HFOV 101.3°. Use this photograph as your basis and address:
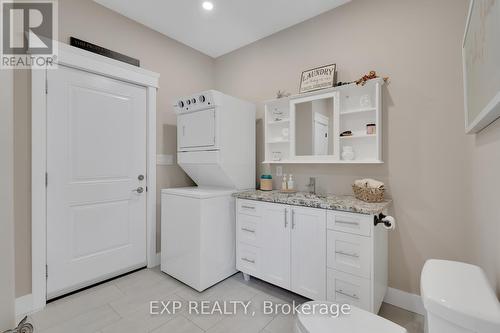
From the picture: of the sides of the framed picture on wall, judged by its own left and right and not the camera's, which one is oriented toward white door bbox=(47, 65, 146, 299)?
front

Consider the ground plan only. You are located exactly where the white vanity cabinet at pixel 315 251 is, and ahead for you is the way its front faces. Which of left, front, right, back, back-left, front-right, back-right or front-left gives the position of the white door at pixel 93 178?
front-right

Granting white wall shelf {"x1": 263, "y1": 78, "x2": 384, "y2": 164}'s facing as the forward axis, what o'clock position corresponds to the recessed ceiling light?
The recessed ceiling light is roughly at 1 o'clock from the white wall shelf.

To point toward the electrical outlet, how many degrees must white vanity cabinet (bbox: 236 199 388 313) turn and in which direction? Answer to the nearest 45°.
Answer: approximately 90° to its right

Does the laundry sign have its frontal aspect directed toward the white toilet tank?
no

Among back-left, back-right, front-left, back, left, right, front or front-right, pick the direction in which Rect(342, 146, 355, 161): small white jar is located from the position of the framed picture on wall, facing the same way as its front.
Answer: front-right

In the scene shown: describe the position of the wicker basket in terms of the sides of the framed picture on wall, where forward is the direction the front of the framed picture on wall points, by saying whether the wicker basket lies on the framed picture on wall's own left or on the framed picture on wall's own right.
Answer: on the framed picture on wall's own right

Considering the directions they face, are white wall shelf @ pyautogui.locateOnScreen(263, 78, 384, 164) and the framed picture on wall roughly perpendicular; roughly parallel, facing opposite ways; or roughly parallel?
roughly perpendicular

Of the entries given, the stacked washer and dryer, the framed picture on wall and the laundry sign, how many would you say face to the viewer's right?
0

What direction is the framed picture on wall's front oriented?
to the viewer's left

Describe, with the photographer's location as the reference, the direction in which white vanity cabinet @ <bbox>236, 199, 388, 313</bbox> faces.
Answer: facing the viewer and to the left of the viewer

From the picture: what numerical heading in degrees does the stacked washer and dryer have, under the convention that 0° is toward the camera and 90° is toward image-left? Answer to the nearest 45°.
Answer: approximately 45°

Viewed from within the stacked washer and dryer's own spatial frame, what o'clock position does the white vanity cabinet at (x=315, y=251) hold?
The white vanity cabinet is roughly at 9 o'clock from the stacked washer and dryer.

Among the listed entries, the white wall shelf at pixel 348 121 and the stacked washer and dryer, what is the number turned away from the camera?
0

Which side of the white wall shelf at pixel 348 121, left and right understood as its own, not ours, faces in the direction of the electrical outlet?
right

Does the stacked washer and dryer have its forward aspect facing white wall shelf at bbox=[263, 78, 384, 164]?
no

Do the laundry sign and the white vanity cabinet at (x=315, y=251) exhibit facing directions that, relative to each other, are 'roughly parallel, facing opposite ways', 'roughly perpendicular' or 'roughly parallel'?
roughly parallel

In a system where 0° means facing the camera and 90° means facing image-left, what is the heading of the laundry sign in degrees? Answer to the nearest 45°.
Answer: approximately 45°
